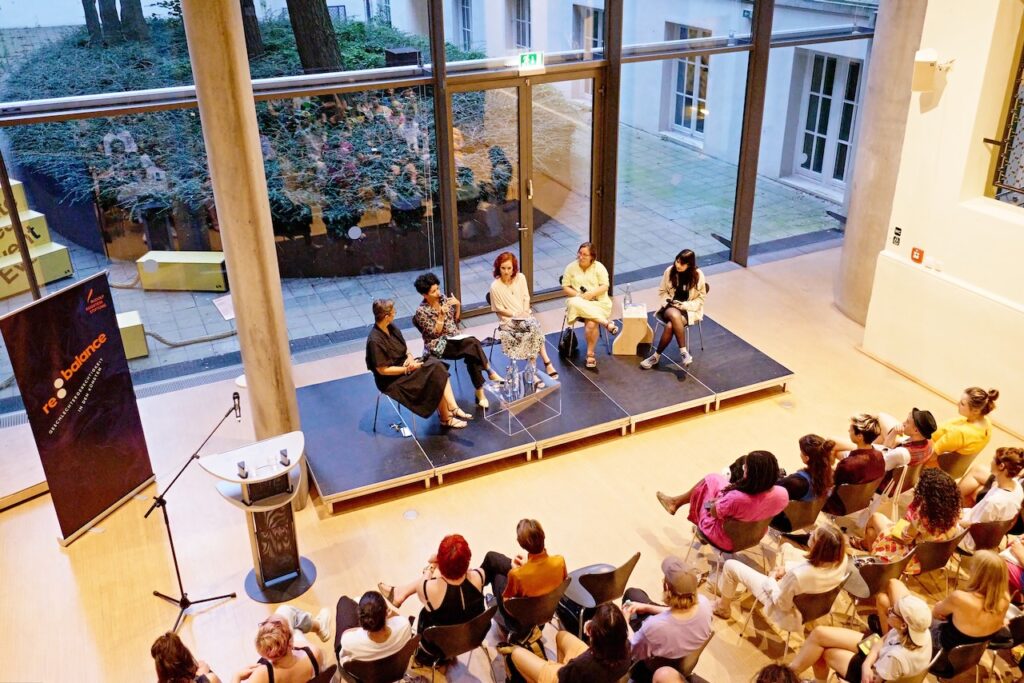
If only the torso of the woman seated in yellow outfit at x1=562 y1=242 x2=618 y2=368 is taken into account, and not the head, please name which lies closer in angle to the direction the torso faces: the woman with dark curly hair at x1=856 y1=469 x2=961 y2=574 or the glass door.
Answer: the woman with dark curly hair

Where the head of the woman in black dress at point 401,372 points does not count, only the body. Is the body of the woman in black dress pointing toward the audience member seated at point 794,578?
yes

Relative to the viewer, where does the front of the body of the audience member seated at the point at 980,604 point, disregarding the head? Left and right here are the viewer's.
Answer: facing away from the viewer and to the left of the viewer

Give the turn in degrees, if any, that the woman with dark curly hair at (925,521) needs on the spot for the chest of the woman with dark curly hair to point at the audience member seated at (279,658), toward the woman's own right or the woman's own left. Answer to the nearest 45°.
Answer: approximately 90° to the woman's own left

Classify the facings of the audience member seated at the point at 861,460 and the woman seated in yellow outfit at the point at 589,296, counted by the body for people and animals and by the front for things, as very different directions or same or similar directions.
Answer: very different directions

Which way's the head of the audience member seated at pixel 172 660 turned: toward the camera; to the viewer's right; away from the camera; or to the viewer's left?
away from the camera

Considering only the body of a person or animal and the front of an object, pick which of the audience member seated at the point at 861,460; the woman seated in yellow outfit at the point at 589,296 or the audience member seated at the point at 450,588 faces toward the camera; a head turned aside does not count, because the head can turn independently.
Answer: the woman seated in yellow outfit

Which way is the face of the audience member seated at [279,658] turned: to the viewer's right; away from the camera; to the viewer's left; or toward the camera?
away from the camera

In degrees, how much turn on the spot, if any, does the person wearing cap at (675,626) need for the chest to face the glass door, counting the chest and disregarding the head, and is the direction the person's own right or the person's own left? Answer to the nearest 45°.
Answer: approximately 45° to the person's own right

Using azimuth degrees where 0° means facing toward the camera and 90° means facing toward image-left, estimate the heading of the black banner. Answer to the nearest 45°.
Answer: approximately 315°

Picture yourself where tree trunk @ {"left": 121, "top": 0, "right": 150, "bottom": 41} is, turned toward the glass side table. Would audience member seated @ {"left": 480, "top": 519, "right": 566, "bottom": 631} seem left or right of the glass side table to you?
right

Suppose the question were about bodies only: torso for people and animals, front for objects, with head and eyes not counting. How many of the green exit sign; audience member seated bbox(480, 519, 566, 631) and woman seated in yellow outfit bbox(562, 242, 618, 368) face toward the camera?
2

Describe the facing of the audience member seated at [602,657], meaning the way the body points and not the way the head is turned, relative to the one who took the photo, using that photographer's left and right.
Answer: facing away from the viewer and to the left of the viewer

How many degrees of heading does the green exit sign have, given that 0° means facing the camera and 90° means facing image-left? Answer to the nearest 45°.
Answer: approximately 0°

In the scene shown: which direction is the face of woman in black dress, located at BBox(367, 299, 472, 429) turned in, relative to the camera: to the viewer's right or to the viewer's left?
to the viewer's right

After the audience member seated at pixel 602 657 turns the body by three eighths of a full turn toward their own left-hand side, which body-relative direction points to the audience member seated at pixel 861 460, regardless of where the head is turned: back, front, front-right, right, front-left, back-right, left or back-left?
back-left

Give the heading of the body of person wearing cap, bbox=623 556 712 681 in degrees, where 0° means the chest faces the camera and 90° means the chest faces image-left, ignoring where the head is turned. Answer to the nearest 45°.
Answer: approximately 135°
